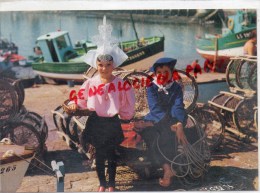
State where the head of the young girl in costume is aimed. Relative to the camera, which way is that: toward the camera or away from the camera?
toward the camera

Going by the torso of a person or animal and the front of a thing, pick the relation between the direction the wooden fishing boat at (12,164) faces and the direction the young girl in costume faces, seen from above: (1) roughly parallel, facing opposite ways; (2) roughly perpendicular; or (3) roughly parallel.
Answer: roughly perpendicular

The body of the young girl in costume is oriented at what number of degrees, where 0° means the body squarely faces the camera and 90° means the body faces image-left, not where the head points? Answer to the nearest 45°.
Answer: approximately 0°

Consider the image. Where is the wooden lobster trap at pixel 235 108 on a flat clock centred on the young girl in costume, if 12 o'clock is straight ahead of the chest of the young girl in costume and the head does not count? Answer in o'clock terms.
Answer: The wooden lobster trap is roughly at 8 o'clock from the young girl in costume.

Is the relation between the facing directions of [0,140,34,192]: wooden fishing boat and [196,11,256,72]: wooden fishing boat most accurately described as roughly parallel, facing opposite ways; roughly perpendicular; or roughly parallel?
roughly parallel

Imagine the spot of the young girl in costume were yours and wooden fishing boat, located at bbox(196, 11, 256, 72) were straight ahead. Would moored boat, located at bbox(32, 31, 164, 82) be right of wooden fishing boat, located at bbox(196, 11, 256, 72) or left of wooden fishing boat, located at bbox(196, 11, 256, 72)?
left

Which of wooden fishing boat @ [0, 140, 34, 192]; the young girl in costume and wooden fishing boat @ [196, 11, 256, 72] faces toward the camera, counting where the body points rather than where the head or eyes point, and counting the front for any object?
the young girl in costume
